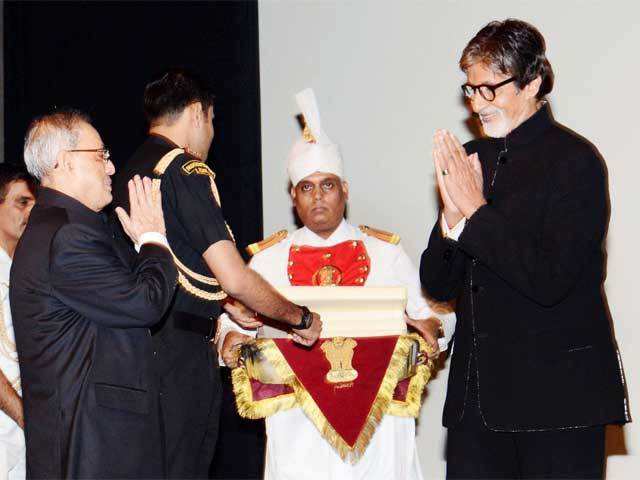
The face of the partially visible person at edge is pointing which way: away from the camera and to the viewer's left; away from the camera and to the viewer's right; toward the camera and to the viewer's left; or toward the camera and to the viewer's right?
toward the camera and to the viewer's right

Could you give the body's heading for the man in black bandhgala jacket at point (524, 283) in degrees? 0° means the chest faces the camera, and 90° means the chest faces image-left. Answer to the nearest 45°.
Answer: approximately 45°

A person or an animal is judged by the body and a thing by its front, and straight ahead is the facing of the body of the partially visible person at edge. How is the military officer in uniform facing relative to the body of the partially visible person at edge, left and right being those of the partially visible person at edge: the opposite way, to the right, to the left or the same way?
to the left

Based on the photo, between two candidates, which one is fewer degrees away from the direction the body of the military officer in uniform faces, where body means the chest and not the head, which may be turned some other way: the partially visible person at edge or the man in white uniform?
the man in white uniform

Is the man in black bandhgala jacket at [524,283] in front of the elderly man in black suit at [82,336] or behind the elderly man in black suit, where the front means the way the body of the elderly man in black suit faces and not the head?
in front

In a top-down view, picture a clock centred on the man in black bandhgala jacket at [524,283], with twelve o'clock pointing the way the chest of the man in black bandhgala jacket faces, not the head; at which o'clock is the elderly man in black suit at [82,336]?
The elderly man in black suit is roughly at 1 o'clock from the man in black bandhgala jacket.

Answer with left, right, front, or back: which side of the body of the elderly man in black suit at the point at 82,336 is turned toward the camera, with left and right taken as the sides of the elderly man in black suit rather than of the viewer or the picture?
right

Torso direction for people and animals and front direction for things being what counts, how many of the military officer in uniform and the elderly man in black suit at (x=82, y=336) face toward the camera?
0

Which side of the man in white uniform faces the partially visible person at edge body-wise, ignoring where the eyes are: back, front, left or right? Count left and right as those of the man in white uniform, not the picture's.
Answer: right

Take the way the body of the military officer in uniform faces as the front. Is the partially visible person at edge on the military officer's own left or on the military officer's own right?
on the military officer's own left

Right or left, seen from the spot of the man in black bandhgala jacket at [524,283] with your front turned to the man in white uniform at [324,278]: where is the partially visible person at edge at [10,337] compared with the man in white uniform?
left

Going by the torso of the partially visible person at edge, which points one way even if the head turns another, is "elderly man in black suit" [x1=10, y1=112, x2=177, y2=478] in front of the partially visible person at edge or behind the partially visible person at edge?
in front

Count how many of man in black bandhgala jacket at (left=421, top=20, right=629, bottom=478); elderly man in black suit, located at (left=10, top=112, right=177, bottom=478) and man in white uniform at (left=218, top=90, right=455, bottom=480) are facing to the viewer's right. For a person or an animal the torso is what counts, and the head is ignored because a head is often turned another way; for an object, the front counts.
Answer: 1

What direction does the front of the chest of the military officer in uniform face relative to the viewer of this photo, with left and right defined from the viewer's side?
facing away from the viewer and to the right of the viewer

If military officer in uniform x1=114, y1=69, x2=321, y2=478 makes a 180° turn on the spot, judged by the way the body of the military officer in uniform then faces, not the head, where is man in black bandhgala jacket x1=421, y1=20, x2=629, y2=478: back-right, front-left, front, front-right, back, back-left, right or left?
left

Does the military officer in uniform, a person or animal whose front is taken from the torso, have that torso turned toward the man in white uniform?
yes

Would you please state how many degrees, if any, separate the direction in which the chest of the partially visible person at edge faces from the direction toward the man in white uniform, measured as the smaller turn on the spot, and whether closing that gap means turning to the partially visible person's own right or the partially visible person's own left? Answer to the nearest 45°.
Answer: approximately 45° to the partially visible person's own left

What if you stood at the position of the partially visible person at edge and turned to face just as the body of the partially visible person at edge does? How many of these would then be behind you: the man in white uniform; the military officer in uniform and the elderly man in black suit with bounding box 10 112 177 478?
0

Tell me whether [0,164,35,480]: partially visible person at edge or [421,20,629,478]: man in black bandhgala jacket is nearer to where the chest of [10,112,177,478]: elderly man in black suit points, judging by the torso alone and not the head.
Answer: the man in black bandhgala jacket

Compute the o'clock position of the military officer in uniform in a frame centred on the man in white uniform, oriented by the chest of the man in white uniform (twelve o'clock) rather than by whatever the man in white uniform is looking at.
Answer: The military officer in uniform is roughly at 1 o'clock from the man in white uniform.

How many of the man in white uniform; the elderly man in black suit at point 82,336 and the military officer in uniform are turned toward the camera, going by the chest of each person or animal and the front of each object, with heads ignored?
1
